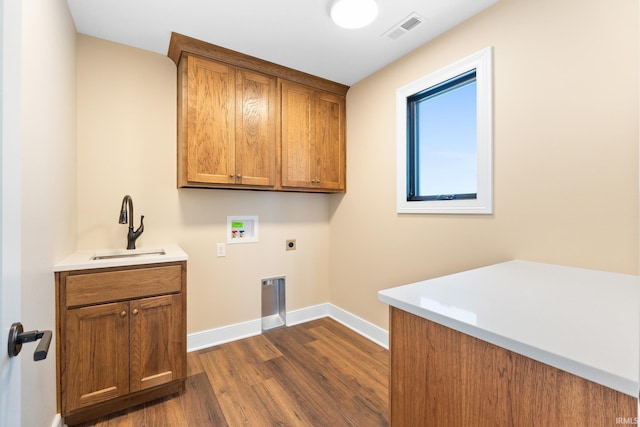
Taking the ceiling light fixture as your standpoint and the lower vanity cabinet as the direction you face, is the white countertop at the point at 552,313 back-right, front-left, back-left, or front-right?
back-left

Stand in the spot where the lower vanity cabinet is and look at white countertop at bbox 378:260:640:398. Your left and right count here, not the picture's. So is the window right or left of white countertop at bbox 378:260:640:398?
left

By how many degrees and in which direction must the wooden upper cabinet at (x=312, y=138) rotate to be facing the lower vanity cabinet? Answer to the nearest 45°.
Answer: approximately 90° to its right

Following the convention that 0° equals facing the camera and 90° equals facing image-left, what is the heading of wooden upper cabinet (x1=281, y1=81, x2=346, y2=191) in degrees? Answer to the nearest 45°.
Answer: approximately 315°

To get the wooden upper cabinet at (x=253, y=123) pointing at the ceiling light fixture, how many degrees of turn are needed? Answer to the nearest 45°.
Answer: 0° — it already faces it

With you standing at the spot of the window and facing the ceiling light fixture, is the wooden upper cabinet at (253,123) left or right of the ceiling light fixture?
right

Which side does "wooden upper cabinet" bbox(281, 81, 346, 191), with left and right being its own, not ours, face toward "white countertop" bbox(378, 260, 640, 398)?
front

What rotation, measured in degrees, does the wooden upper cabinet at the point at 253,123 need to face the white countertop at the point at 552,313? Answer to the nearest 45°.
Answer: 0° — it already faces it

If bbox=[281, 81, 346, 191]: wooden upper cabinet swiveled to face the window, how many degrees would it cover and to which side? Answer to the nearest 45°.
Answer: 0° — it already faces it

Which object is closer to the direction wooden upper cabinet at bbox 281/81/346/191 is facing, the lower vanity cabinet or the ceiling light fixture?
the ceiling light fixture
